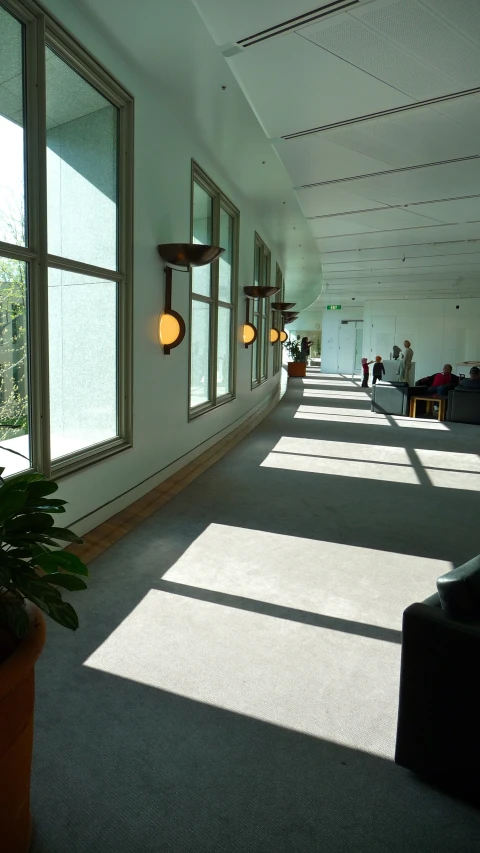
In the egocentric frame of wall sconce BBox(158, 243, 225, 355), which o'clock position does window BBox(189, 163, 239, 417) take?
The window is roughly at 8 o'clock from the wall sconce.

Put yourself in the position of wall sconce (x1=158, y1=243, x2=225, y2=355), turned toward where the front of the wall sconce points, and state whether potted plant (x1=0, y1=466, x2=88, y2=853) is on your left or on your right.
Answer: on your right

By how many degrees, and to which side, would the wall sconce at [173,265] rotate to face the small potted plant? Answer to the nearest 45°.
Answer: approximately 135° to its left

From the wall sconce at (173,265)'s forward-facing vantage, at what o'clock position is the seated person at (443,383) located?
The seated person is roughly at 9 o'clock from the wall sconce.

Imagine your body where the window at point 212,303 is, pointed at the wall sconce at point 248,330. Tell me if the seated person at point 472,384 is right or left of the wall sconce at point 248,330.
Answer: right

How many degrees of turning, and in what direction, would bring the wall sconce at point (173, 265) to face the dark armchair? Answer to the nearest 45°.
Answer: approximately 45° to its right

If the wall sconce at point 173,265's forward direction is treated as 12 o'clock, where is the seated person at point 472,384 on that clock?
The seated person is roughly at 9 o'clock from the wall sconce.

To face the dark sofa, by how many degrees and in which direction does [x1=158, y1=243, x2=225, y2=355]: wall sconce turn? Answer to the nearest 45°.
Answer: approximately 90° to its left

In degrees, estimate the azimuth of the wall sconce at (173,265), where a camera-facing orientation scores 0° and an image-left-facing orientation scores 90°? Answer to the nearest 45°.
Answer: approximately 315°

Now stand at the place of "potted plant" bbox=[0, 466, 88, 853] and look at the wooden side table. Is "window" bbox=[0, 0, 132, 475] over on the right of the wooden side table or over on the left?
left
